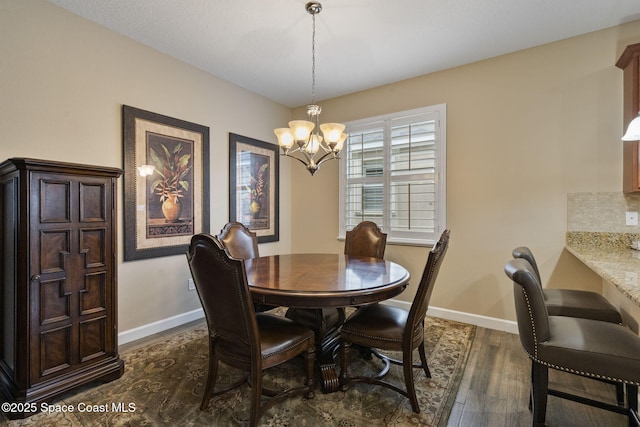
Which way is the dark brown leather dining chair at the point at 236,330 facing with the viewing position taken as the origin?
facing away from the viewer and to the right of the viewer

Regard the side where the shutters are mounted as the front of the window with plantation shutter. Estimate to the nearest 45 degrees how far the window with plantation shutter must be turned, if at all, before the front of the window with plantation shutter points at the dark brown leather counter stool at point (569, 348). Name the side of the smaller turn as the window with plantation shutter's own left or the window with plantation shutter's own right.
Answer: approximately 45° to the window with plantation shutter's own left

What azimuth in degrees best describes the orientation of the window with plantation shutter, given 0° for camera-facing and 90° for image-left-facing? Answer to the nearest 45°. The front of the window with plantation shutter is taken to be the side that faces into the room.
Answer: approximately 45°

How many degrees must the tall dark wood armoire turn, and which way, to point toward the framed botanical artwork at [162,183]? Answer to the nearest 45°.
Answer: approximately 90° to its left

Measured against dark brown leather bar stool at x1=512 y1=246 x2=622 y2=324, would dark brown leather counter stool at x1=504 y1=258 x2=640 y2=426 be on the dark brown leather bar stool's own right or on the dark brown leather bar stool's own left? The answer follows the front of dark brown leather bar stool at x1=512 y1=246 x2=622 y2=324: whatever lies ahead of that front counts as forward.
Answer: on the dark brown leather bar stool's own right

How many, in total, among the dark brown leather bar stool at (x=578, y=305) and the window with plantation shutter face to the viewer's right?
1

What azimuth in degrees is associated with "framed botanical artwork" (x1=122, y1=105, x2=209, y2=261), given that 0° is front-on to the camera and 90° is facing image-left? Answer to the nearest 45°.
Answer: approximately 315°

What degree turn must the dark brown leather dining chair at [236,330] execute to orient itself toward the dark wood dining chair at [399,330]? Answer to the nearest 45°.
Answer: approximately 45° to its right

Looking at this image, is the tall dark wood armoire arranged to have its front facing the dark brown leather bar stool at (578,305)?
yes

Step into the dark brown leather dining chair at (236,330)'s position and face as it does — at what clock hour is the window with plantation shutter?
The window with plantation shutter is roughly at 12 o'clock from the dark brown leather dining chair.

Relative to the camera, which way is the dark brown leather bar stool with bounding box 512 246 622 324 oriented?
to the viewer's right

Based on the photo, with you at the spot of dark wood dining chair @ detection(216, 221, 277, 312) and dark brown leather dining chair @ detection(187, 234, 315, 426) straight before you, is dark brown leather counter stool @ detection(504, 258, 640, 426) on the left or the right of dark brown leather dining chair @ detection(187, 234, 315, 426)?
left

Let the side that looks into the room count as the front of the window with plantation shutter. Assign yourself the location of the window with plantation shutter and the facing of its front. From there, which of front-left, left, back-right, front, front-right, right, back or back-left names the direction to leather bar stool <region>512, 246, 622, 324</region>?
left

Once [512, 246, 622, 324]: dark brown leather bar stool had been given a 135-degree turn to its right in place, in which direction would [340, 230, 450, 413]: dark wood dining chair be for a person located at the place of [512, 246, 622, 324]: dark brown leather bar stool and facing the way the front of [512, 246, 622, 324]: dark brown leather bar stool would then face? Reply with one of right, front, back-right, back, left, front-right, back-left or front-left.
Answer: front

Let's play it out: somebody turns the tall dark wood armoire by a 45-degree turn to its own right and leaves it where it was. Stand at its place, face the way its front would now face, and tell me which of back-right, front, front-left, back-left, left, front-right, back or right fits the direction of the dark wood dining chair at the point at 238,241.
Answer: left

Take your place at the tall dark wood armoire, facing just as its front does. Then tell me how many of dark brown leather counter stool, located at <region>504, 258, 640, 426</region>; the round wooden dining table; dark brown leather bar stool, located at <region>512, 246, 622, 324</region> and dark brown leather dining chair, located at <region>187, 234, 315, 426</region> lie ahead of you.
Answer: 4

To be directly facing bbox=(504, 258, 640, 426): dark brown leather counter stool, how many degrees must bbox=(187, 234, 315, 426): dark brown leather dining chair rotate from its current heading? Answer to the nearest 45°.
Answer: approximately 45° to its right

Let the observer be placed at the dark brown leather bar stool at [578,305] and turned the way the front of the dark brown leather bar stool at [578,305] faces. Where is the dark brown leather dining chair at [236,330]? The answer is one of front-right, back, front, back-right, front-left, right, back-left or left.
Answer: back-right

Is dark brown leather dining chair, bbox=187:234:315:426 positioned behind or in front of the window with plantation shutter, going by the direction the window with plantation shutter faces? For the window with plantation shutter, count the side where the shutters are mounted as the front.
in front

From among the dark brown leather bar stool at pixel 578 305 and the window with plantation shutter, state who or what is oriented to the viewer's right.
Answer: the dark brown leather bar stool

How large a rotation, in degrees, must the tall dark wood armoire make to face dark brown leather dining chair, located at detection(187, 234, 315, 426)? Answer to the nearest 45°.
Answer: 0° — it already faces it
